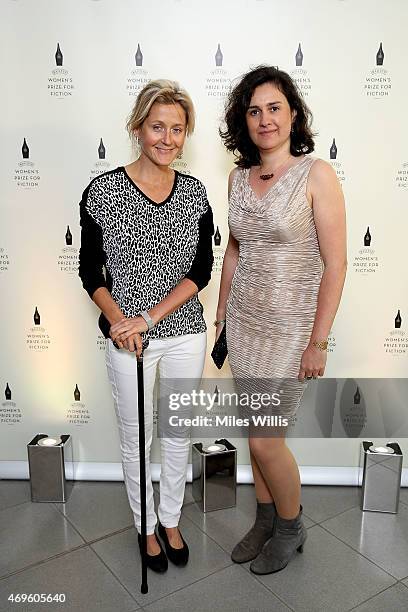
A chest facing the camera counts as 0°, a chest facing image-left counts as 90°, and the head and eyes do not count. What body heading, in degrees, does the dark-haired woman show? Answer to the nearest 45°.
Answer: approximately 45°
